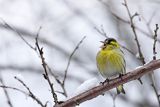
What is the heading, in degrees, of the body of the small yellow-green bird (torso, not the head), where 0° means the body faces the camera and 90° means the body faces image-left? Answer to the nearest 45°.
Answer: approximately 45°
